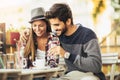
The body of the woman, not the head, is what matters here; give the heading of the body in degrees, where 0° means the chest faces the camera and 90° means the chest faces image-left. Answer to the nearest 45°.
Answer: approximately 0°

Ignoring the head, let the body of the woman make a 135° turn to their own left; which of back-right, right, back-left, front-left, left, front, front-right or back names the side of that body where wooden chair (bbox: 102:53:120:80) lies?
front-right
